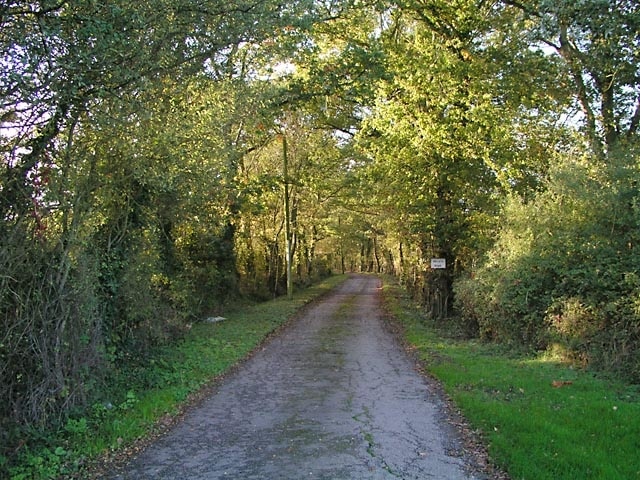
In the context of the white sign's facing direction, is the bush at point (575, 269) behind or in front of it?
in front

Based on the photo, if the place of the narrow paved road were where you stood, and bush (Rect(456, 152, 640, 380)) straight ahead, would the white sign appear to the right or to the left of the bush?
left

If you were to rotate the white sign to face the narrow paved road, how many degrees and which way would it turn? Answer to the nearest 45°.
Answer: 0° — it already faces it

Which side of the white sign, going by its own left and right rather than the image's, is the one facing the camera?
front
